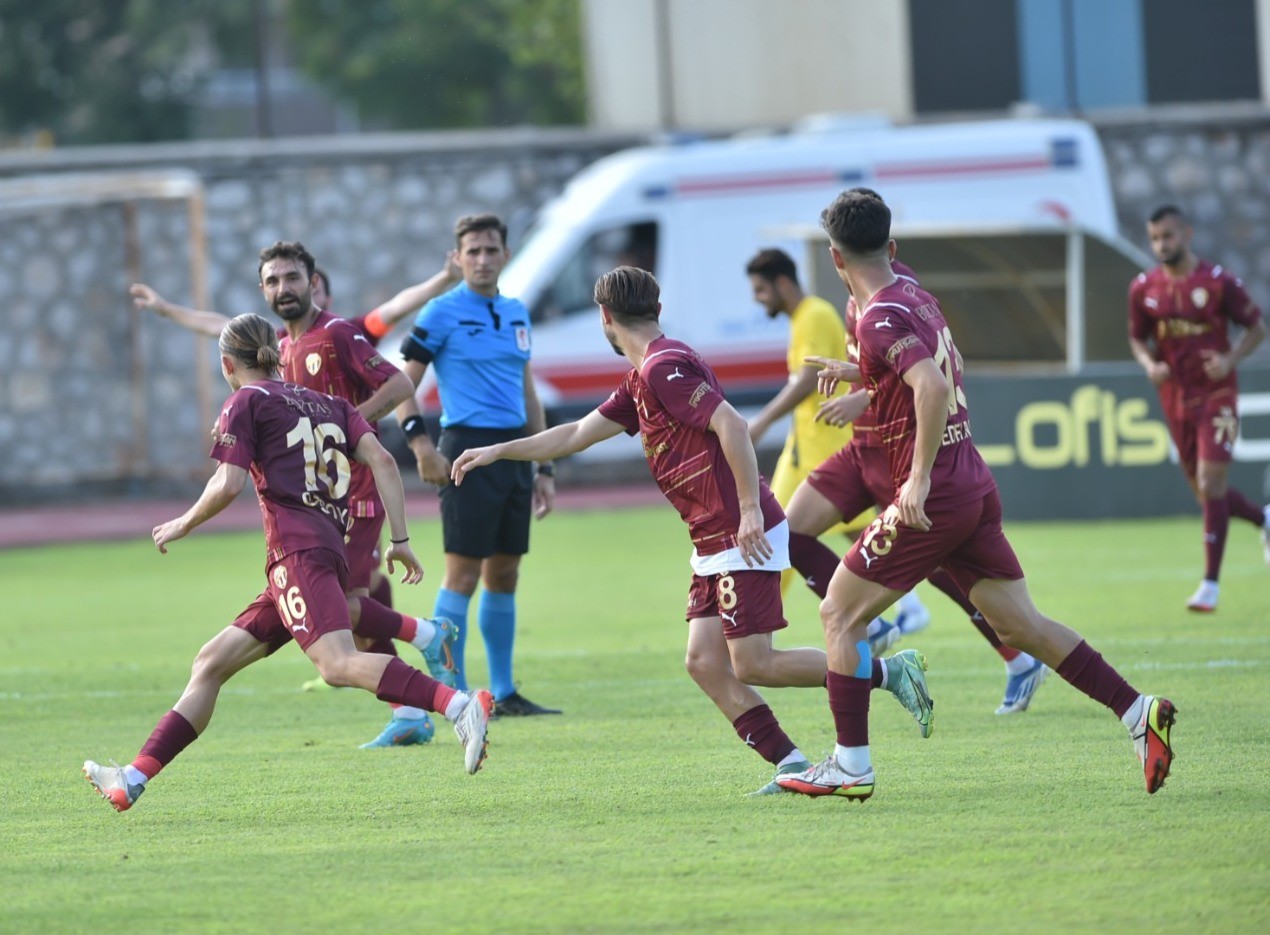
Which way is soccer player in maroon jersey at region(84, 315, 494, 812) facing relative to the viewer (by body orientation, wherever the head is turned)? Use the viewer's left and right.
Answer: facing away from the viewer and to the left of the viewer

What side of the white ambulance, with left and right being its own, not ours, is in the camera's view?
left

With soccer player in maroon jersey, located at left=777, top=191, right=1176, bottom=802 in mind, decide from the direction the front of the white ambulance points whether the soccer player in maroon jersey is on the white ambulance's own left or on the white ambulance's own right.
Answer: on the white ambulance's own left

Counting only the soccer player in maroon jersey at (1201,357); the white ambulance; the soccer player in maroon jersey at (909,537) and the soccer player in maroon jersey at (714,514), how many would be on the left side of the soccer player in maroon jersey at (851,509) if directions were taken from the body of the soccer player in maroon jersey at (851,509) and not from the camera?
2

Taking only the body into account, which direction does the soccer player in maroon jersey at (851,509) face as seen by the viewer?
to the viewer's left

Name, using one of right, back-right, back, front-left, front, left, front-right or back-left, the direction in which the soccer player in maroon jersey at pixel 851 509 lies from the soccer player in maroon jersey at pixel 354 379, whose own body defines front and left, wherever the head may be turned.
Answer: back-left

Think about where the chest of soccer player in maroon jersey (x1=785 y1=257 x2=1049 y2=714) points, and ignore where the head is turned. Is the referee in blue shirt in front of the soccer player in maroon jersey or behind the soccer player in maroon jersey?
in front

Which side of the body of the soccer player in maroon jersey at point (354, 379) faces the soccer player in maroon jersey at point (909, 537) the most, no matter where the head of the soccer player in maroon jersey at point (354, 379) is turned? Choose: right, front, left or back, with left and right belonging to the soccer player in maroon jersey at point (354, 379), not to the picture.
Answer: left

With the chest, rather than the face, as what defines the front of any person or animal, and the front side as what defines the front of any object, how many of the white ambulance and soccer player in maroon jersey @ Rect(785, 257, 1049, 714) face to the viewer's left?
2

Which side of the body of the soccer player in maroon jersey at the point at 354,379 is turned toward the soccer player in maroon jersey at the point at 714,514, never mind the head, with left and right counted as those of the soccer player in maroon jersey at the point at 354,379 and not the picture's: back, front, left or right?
left

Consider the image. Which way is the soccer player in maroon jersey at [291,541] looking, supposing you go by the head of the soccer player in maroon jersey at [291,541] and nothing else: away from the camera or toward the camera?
away from the camera
